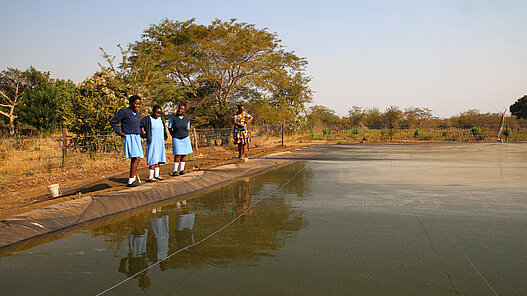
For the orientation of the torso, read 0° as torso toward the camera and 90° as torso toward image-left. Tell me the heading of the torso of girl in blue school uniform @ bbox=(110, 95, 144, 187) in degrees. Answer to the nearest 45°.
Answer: approximately 315°

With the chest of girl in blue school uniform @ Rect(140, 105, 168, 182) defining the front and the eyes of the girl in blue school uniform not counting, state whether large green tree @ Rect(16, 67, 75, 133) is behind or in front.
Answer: behind

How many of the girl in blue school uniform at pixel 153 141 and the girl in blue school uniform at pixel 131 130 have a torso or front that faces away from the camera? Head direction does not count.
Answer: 0

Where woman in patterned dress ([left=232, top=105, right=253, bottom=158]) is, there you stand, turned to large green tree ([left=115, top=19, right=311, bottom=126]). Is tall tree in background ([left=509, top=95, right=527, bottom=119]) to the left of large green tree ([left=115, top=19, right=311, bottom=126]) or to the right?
right

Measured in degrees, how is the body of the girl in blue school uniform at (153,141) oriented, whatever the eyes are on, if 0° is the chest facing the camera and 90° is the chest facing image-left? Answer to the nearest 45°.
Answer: approximately 315°

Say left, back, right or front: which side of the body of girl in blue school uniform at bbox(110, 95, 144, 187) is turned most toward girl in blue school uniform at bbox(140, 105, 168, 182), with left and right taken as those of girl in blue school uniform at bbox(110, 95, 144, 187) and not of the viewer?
left

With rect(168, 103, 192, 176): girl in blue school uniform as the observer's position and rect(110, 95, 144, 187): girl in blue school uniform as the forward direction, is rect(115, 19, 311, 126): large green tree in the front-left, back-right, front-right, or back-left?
back-right

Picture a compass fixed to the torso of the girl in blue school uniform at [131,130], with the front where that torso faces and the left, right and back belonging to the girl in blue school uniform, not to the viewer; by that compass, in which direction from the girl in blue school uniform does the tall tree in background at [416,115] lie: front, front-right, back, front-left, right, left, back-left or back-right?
left

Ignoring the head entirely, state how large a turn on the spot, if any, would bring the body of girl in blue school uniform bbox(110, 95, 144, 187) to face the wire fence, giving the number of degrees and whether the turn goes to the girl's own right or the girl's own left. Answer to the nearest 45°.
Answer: approximately 135° to the girl's own left

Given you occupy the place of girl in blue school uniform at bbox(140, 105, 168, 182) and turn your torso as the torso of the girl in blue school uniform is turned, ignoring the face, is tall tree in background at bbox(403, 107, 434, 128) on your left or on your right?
on your left

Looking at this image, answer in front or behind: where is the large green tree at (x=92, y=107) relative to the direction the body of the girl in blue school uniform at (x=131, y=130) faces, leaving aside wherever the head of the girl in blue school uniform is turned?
behind

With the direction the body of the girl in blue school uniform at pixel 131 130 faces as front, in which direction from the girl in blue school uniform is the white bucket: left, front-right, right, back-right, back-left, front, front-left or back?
back-right

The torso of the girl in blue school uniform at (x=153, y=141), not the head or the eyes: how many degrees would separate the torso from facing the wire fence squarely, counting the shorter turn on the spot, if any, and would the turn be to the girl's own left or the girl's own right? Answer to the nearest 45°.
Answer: approximately 135° to the girl's own left

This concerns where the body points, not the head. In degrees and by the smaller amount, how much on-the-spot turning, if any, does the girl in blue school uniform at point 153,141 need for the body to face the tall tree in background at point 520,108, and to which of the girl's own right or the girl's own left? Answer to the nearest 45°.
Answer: approximately 90° to the girl's own left
